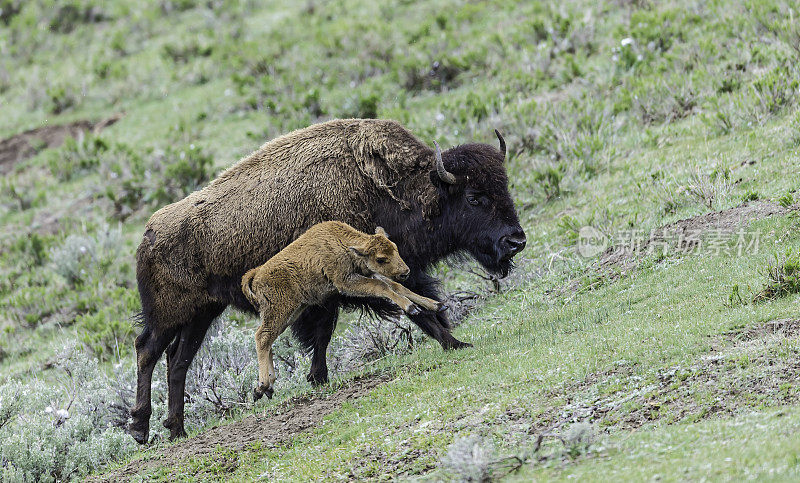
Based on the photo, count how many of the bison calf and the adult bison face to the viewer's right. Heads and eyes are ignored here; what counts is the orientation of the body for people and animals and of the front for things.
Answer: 2

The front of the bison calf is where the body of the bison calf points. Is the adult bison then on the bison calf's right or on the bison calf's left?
on the bison calf's left

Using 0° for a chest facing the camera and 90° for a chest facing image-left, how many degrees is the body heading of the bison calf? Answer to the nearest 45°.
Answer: approximately 270°

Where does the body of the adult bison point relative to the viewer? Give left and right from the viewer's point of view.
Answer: facing to the right of the viewer

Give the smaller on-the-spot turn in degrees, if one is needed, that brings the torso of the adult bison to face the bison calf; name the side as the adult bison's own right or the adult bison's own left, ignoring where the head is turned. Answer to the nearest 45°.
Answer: approximately 90° to the adult bison's own right
